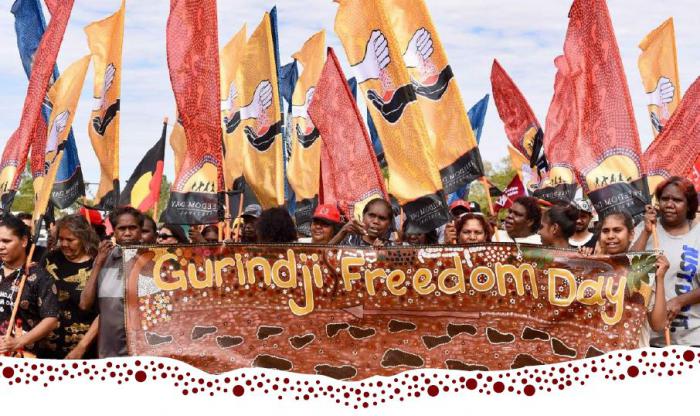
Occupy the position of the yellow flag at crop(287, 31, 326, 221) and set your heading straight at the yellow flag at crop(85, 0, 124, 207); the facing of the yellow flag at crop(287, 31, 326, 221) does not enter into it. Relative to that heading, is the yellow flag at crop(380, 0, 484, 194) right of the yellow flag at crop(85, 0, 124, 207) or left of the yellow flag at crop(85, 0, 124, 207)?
left

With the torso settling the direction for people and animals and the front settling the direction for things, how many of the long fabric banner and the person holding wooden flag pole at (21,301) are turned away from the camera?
0

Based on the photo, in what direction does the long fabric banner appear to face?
toward the camera

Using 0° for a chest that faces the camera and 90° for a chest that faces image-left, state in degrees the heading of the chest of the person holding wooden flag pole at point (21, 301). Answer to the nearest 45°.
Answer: approximately 45°

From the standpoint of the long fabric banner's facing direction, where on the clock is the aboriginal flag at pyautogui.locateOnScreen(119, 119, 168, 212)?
The aboriginal flag is roughly at 5 o'clock from the long fabric banner.

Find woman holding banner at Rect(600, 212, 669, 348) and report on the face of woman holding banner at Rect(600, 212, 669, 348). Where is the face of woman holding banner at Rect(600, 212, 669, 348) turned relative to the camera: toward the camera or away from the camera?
toward the camera

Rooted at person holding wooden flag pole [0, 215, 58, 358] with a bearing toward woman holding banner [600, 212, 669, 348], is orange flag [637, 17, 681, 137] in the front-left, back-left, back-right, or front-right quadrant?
front-left

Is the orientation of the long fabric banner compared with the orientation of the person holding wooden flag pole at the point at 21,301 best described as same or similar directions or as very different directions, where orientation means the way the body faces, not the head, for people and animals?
same or similar directions
